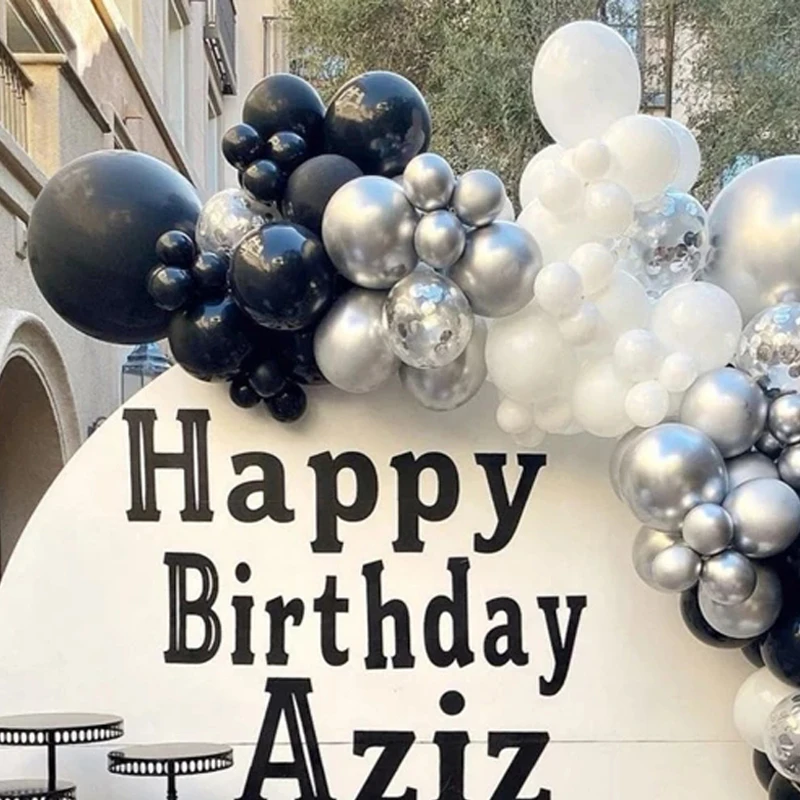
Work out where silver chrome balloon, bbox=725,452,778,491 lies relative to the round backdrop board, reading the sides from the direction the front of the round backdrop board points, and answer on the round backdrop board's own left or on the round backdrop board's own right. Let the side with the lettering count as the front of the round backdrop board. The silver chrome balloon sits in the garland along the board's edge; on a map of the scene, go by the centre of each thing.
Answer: on the round backdrop board's own left

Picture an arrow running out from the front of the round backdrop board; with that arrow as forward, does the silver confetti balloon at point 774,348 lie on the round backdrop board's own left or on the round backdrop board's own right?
on the round backdrop board's own left

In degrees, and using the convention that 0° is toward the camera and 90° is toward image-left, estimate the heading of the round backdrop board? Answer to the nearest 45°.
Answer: approximately 0°
